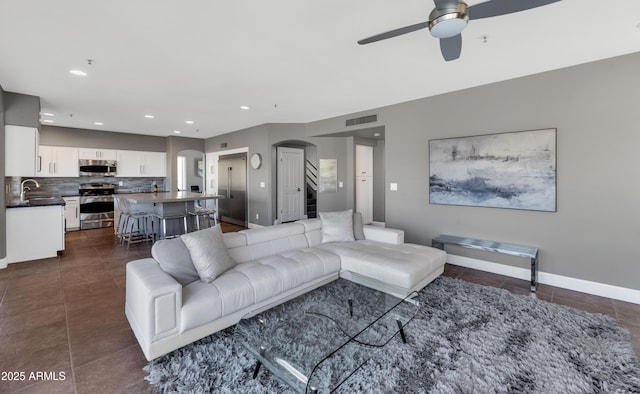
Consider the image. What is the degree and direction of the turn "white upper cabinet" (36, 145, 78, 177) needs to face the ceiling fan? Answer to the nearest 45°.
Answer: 0° — it already faces it

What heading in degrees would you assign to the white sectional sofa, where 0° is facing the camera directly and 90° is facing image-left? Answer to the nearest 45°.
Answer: approximately 315°

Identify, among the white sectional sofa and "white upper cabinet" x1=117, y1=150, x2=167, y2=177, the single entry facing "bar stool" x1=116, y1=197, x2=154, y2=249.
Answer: the white upper cabinet

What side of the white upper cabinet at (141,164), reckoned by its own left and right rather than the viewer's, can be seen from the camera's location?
front

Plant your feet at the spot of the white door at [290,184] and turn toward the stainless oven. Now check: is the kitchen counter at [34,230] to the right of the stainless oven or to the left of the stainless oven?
left

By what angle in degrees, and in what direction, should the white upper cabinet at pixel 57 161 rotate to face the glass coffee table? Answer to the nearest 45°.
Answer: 0° — it already faces it

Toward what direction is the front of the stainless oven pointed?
toward the camera

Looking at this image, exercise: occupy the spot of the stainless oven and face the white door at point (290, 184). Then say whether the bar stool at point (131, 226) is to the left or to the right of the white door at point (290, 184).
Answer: right

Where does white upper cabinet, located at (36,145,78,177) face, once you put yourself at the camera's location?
facing the viewer

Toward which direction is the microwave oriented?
toward the camera

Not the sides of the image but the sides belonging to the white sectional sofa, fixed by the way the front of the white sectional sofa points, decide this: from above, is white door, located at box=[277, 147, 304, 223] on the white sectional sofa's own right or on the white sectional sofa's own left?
on the white sectional sofa's own left

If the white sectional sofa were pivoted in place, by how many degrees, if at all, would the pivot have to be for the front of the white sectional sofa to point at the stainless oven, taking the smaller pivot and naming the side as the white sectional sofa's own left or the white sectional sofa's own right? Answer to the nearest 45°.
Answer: approximately 180°
